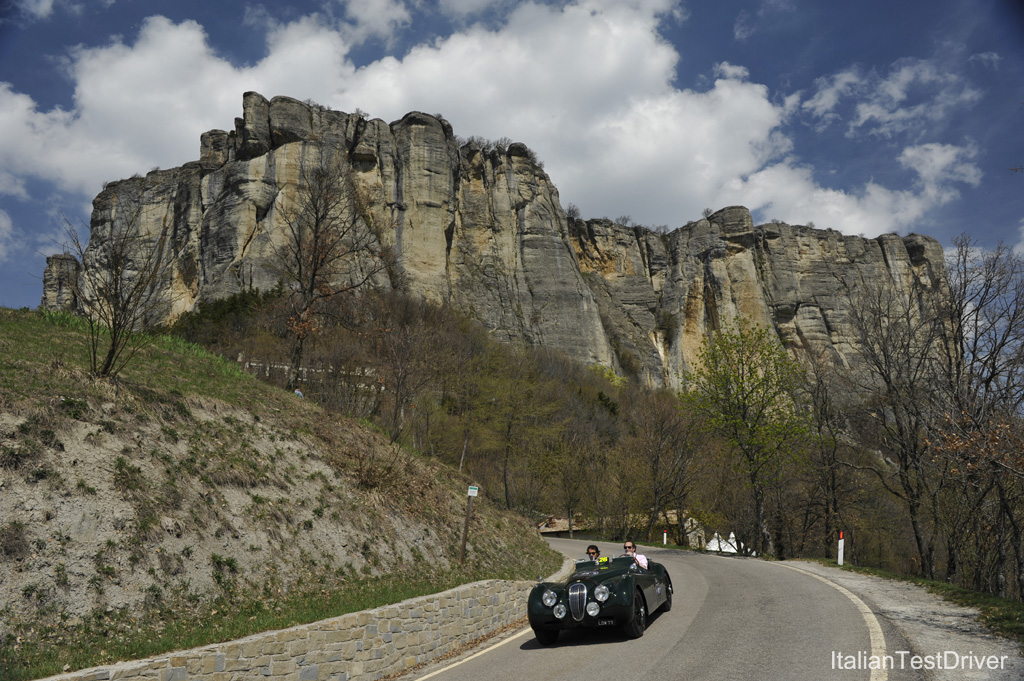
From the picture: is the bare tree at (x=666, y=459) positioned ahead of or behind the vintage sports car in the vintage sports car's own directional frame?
behind

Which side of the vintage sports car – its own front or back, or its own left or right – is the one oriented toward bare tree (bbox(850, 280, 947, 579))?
back

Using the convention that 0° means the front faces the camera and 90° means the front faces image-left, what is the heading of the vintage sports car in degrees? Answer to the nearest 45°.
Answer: approximately 45°

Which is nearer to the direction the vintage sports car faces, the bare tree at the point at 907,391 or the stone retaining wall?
the stone retaining wall

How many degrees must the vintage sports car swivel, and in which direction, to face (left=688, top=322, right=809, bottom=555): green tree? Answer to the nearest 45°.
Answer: approximately 135° to its right

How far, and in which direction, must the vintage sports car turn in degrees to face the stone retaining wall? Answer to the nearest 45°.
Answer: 0° — it already faces it
